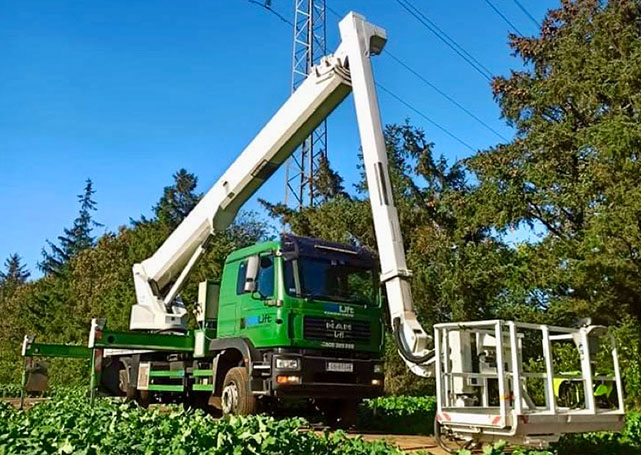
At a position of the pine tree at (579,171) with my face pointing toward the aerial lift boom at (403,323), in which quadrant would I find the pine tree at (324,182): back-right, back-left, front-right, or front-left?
back-right

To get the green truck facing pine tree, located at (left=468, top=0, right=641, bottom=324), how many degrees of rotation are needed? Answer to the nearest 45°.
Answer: approximately 90° to its left

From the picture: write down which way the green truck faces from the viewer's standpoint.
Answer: facing the viewer and to the right of the viewer

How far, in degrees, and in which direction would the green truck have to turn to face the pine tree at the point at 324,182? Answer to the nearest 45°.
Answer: approximately 135° to its left
